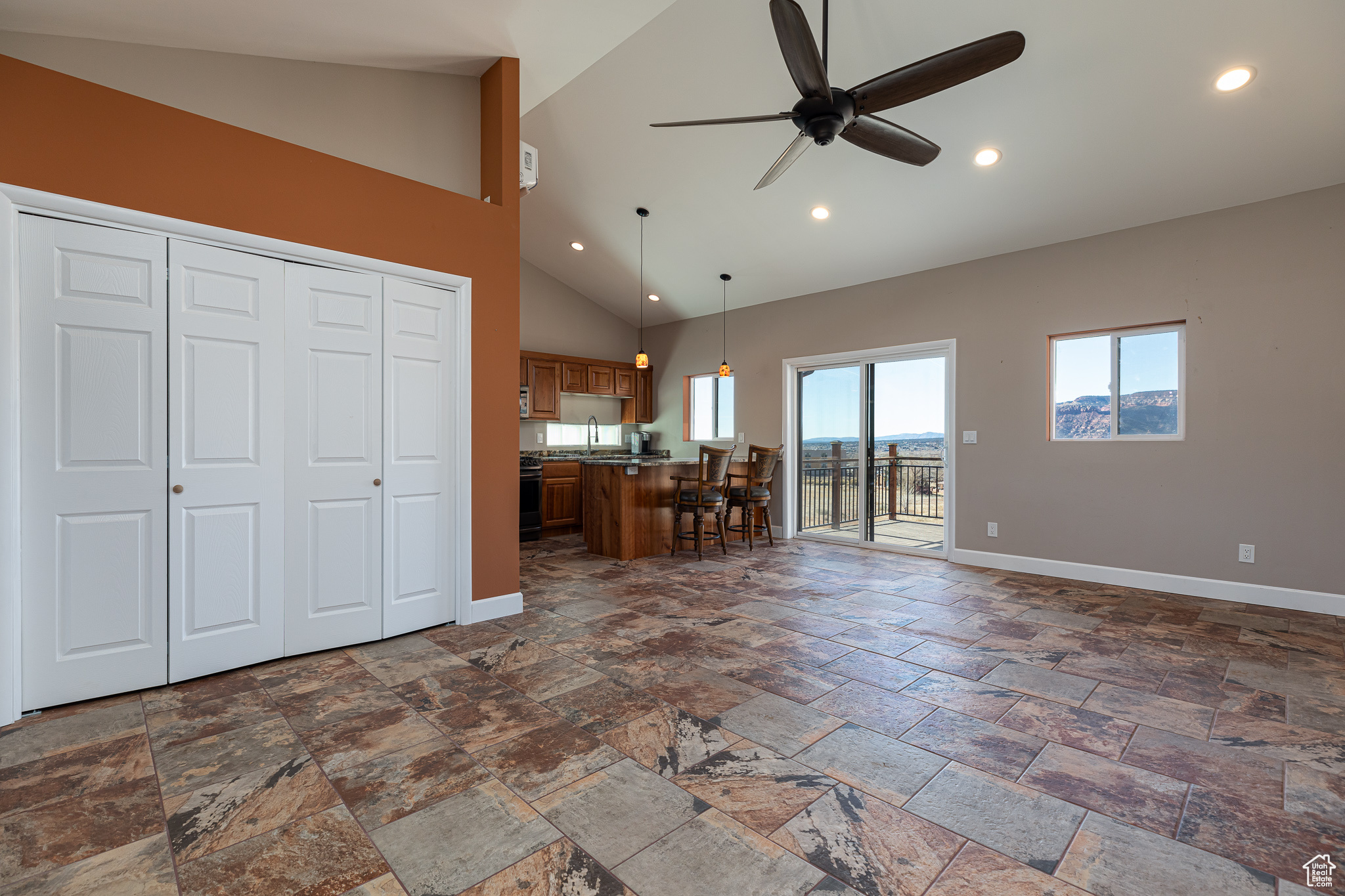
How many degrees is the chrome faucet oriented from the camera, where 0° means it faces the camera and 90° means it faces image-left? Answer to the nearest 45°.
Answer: approximately 315°

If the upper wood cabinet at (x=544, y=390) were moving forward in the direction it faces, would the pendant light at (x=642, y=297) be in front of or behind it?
in front

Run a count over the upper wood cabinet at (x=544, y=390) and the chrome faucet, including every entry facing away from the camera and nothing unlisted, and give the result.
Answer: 0

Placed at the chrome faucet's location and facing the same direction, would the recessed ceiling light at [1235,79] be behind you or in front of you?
in front

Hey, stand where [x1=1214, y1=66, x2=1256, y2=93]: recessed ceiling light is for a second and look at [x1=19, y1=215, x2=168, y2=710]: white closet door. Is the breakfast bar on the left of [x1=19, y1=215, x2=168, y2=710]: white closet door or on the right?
right

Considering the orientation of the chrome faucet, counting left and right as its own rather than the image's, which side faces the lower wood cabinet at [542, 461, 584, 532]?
right

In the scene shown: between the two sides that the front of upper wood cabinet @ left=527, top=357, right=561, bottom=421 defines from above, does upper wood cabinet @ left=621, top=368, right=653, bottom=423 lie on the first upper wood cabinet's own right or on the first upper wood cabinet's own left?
on the first upper wood cabinet's own left

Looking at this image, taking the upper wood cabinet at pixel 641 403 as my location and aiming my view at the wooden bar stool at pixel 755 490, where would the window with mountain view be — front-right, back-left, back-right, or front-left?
front-left

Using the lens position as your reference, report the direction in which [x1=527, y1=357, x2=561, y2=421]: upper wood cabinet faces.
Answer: facing the viewer and to the right of the viewer

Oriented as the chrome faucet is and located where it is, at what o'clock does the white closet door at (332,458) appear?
The white closet door is roughly at 2 o'clock from the chrome faucet.
